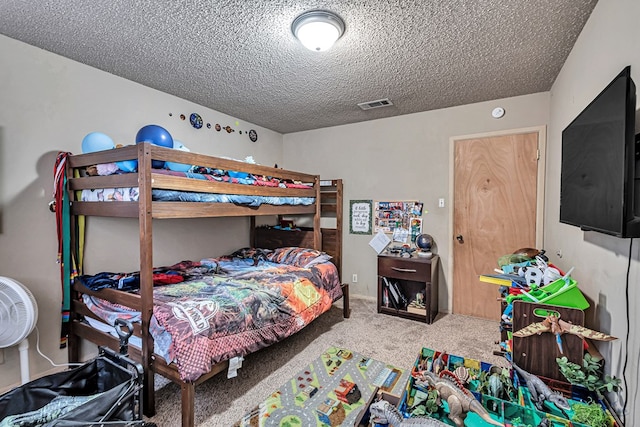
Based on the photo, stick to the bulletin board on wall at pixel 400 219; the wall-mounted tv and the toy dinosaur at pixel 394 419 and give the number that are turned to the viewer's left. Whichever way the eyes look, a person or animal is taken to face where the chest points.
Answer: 2

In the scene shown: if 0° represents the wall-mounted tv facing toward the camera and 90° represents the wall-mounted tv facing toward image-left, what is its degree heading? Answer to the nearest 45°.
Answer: approximately 90°

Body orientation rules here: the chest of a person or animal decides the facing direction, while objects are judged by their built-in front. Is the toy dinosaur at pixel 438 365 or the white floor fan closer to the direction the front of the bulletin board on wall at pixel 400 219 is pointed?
the toy dinosaur

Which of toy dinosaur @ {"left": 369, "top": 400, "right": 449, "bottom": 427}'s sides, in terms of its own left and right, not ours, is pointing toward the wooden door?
right

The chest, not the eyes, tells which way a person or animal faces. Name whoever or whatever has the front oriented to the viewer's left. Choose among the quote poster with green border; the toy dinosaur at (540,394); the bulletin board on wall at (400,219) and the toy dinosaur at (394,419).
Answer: the toy dinosaur at (394,419)

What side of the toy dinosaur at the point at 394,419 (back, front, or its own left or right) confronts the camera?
left
